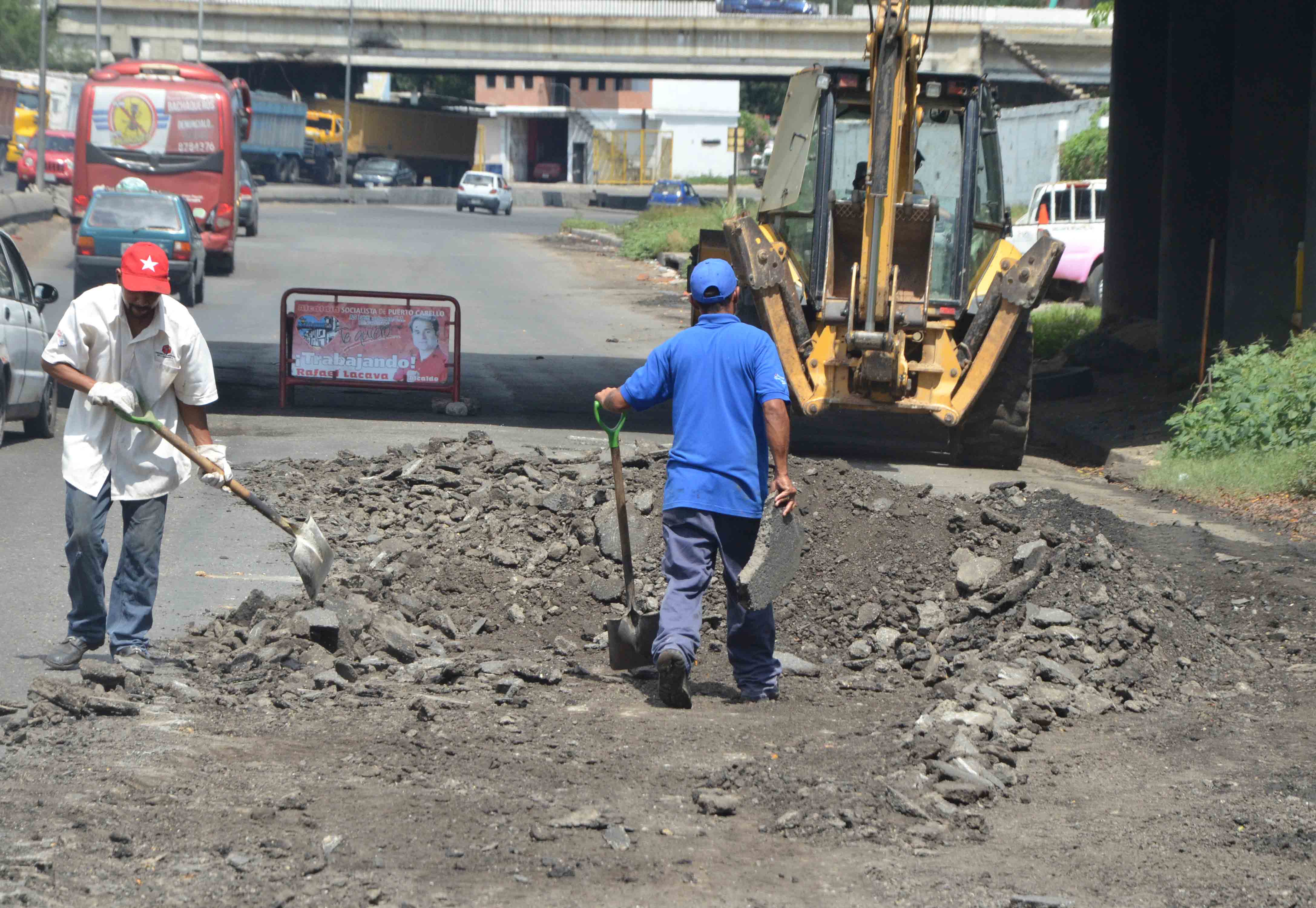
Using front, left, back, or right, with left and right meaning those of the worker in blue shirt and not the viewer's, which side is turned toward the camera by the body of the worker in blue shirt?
back

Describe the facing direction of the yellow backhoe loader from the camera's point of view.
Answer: facing away from the viewer

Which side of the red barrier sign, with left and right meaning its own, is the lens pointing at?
front

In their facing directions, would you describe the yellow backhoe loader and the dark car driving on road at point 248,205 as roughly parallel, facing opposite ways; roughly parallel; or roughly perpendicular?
roughly parallel

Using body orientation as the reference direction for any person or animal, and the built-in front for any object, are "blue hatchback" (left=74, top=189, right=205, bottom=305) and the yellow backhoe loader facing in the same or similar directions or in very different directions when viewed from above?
same or similar directions

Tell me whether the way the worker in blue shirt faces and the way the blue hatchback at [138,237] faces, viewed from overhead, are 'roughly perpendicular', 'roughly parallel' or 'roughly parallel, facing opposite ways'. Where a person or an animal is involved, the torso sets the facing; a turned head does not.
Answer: roughly parallel

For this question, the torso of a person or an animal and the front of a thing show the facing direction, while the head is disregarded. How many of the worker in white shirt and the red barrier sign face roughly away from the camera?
0

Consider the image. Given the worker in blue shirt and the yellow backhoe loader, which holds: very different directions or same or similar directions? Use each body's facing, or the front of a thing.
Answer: same or similar directions

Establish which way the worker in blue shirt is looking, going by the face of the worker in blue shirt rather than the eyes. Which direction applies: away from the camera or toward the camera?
away from the camera

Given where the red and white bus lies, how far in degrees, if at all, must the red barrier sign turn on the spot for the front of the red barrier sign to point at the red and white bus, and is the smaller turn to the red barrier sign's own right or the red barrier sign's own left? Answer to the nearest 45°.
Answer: approximately 180°

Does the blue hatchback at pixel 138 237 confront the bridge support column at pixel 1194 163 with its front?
no

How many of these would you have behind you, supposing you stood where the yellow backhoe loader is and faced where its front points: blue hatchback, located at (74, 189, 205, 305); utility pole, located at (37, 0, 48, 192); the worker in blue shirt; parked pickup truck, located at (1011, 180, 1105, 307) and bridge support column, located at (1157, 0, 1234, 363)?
1
